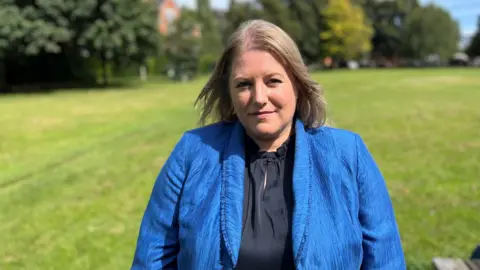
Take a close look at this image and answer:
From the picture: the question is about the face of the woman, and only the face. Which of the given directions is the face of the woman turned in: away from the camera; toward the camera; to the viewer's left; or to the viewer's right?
toward the camera

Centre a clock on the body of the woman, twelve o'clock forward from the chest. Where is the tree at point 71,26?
The tree is roughly at 5 o'clock from the woman.

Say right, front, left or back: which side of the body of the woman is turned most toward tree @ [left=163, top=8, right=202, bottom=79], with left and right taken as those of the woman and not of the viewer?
back

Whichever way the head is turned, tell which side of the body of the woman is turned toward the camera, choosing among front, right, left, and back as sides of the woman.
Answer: front

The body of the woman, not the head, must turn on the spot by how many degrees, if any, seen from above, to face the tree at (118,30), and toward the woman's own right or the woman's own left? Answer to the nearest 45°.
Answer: approximately 180°
